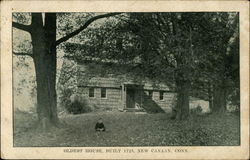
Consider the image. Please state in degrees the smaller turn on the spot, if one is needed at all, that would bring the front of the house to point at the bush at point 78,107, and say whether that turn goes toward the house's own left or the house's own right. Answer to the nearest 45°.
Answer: approximately 90° to the house's own right

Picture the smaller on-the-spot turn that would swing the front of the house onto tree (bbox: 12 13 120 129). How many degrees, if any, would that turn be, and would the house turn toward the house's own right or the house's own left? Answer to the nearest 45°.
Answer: approximately 90° to the house's own right

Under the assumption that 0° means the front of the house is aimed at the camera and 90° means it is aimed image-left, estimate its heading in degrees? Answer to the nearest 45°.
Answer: approximately 0°

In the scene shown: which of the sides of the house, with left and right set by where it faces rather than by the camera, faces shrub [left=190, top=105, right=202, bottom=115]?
left
